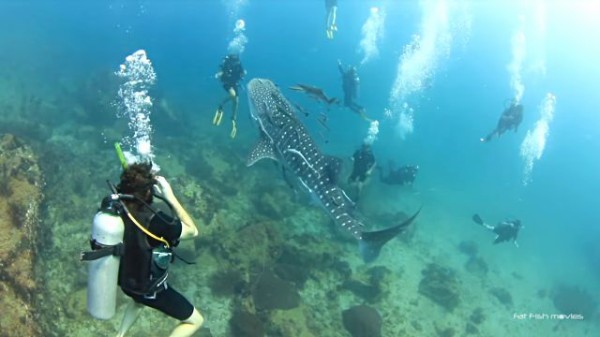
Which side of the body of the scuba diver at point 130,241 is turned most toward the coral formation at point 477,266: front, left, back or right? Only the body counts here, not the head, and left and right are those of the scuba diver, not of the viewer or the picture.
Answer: front

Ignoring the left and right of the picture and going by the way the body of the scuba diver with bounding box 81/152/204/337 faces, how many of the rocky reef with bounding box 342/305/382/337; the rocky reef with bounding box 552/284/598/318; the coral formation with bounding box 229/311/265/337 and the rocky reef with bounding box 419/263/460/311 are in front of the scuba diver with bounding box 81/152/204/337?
4

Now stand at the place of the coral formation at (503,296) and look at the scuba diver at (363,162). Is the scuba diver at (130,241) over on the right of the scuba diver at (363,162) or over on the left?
left

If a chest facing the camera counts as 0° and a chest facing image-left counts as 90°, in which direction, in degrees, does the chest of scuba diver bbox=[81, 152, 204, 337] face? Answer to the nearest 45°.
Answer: approximately 225°

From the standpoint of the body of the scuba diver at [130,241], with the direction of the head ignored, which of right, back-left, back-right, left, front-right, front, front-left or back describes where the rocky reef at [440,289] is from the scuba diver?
front

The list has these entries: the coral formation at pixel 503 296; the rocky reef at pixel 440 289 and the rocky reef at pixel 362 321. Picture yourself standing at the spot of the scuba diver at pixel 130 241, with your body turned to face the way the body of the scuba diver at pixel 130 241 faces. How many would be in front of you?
3

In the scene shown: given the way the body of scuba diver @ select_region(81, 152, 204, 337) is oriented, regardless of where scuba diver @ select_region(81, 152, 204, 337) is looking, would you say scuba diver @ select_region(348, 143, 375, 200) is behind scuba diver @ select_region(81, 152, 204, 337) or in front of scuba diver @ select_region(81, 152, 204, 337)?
in front

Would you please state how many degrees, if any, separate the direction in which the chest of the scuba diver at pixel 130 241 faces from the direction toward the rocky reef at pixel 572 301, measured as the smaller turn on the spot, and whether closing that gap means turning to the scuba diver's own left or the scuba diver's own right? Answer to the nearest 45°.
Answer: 0° — they already face it

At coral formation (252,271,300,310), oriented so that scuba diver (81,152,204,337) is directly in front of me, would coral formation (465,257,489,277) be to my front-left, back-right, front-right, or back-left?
back-left

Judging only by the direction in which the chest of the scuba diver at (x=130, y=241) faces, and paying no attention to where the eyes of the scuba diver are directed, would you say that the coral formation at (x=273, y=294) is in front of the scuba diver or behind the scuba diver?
in front

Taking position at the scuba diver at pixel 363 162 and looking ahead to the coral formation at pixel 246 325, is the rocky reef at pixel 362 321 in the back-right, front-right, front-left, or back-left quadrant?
front-left

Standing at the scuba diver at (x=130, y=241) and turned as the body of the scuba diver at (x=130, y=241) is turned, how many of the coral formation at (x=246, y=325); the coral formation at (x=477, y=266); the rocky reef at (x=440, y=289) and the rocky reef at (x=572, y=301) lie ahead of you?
4

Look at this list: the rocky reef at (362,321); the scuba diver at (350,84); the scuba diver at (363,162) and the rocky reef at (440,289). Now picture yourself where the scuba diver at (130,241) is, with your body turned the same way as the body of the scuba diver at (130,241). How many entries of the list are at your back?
0
